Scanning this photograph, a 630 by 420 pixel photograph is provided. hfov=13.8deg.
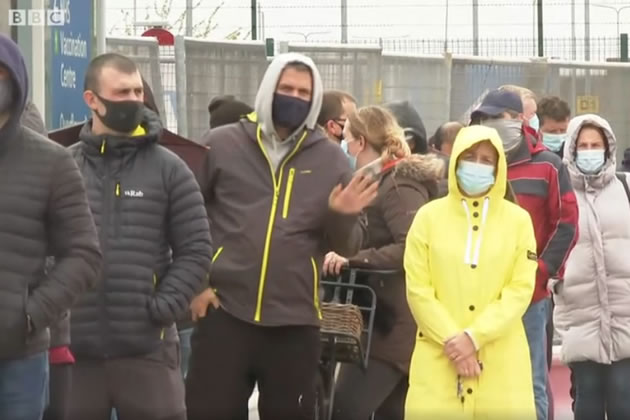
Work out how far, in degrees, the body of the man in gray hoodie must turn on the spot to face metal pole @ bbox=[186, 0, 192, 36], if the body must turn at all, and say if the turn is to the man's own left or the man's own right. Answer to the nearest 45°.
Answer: approximately 180°

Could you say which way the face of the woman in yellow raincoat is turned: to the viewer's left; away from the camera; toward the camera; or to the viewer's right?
toward the camera

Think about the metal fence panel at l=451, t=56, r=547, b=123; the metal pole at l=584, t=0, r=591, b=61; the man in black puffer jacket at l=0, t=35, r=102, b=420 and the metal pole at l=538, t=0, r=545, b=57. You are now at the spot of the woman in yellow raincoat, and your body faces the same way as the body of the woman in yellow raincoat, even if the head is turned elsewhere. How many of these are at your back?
3

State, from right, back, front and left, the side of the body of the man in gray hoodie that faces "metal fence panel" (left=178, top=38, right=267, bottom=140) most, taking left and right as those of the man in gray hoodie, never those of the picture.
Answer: back

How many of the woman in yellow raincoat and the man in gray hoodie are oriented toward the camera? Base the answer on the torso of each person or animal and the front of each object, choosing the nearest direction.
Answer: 2

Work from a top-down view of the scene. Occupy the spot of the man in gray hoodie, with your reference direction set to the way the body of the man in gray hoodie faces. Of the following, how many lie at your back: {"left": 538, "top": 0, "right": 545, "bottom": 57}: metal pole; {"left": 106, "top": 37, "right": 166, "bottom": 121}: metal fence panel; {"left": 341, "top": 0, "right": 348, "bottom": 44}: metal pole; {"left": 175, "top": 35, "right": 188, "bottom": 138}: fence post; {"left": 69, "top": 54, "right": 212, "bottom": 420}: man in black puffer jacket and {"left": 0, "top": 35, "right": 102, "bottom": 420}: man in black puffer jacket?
4

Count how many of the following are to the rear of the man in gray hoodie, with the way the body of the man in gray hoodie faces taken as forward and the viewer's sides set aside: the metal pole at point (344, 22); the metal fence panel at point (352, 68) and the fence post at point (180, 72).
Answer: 3

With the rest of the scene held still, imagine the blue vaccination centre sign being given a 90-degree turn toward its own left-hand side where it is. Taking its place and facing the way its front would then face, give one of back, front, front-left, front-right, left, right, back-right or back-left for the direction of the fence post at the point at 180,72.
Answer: front-left

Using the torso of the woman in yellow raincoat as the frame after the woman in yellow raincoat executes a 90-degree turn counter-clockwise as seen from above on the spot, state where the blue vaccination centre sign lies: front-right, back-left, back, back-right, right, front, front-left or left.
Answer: back-left

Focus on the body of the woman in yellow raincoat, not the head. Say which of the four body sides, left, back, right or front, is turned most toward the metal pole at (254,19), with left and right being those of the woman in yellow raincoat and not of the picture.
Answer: back

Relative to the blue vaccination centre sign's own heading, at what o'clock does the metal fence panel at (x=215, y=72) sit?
The metal fence panel is roughly at 8 o'clock from the blue vaccination centre sign.

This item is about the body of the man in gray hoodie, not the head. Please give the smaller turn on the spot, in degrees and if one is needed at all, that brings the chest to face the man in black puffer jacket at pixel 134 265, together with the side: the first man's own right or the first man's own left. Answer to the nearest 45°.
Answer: approximately 45° to the first man's own right

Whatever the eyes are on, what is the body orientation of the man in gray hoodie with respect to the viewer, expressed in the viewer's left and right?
facing the viewer

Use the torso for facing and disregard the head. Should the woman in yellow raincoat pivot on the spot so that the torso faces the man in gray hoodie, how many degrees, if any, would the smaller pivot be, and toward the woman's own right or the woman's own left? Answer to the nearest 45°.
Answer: approximately 90° to the woman's own right

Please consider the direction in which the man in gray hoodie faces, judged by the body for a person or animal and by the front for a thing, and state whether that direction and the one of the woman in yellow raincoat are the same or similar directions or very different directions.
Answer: same or similar directions

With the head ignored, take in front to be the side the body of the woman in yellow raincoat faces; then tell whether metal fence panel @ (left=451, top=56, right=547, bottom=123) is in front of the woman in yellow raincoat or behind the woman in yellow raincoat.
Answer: behind

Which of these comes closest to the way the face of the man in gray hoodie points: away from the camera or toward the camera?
toward the camera
